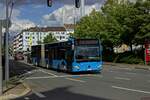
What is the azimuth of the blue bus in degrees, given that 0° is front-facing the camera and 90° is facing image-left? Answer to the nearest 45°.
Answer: approximately 315°
